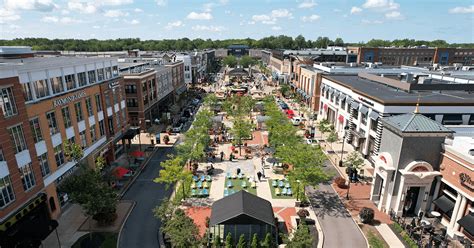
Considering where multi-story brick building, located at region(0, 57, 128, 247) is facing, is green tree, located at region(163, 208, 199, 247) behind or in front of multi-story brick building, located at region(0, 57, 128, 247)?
in front

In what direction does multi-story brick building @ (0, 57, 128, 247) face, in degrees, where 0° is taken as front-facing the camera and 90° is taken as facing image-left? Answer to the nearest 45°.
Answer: approximately 315°

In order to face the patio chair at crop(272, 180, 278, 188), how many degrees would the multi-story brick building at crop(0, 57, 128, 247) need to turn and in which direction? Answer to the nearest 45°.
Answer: approximately 45° to its left

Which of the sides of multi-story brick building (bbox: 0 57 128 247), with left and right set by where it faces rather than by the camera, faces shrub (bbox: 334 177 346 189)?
front

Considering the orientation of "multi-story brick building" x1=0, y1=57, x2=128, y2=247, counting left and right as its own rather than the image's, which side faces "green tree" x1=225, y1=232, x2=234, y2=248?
front

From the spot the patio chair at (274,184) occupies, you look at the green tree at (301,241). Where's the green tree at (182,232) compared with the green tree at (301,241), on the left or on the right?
right

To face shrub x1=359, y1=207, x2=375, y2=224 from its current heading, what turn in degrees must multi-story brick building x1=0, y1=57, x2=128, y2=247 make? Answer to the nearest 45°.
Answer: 0° — it already faces it

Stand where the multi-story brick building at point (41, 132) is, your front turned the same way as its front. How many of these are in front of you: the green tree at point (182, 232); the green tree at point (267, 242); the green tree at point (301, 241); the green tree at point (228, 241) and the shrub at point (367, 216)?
5

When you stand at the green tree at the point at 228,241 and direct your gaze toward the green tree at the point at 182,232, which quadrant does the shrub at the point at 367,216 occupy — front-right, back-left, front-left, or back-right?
back-right

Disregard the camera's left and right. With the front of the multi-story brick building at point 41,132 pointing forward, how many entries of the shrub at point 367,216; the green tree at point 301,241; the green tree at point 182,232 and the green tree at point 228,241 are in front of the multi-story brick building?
4

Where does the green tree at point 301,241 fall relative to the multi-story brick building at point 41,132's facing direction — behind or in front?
in front
